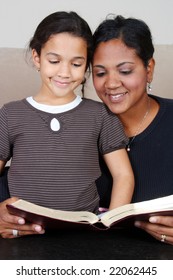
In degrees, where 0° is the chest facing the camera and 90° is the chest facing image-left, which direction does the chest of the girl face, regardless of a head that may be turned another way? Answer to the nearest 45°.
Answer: approximately 0°

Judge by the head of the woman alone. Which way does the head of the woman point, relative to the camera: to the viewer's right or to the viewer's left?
to the viewer's left

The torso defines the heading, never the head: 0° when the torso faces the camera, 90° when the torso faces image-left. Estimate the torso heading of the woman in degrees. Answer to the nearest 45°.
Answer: approximately 45°
